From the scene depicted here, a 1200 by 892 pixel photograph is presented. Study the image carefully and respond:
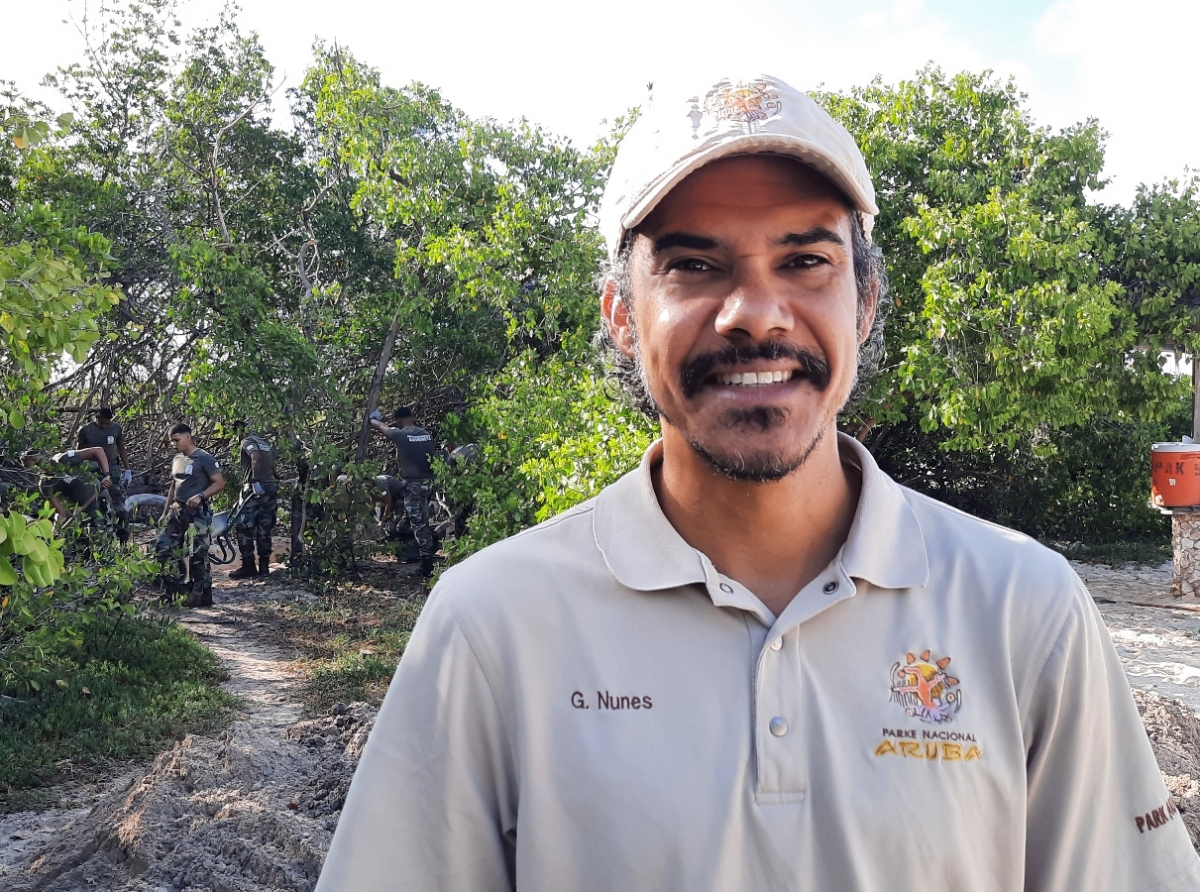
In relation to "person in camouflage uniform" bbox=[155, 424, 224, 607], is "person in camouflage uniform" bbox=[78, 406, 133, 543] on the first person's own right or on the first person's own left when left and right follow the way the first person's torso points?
on the first person's own right

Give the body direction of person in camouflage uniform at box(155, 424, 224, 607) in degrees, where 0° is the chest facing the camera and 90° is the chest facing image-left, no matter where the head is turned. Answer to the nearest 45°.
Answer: approximately 45°

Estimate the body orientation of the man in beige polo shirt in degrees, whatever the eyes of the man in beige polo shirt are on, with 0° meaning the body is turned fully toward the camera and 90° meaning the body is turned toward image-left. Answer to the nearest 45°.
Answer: approximately 0°

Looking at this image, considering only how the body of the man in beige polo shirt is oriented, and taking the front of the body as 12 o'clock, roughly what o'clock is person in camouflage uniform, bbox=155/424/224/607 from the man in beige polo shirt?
The person in camouflage uniform is roughly at 5 o'clock from the man in beige polo shirt.

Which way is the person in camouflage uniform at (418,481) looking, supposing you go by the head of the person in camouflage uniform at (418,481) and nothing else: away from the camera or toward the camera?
away from the camera

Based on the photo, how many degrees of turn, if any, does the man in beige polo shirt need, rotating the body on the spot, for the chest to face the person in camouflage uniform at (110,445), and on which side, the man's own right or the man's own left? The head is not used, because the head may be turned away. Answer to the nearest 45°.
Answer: approximately 135° to the man's own right

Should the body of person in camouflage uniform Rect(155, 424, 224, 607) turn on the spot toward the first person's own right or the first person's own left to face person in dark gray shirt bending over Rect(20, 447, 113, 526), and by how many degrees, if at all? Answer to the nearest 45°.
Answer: approximately 45° to the first person's own right

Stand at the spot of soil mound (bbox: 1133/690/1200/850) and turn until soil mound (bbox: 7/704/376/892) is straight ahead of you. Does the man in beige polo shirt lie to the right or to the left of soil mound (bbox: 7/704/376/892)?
left

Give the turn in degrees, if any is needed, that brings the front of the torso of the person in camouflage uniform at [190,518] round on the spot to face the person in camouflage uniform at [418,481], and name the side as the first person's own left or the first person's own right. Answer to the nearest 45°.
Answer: approximately 135° to the first person's own left

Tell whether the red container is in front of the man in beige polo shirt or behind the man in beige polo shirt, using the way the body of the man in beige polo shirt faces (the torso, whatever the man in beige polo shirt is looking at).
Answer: behind

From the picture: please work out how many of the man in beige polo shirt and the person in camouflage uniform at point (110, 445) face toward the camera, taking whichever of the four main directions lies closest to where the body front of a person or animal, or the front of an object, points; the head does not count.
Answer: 2

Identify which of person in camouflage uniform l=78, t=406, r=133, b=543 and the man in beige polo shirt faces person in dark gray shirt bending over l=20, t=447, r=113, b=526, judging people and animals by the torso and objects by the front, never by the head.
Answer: person in camouflage uniform l=78, t=406, r=133, b=543

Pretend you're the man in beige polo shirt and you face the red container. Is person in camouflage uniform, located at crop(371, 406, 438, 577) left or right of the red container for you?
left
